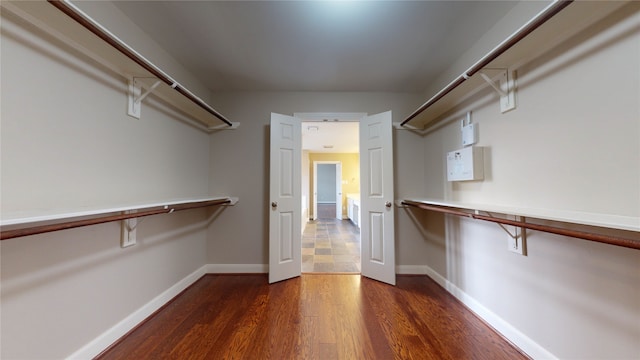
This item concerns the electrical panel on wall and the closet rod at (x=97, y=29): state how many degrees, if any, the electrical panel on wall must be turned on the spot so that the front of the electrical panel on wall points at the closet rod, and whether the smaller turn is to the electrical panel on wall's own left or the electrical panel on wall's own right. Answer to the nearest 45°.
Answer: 0° — it already faces it

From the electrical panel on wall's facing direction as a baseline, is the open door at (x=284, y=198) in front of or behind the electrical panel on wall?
in front

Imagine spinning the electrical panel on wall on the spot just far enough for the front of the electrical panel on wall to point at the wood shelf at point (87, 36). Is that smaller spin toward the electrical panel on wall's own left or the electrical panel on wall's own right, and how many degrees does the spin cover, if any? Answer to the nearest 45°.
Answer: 0° — it already faces it

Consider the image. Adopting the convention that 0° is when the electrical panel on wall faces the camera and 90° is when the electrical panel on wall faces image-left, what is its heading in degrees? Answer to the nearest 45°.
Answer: approximately 45°

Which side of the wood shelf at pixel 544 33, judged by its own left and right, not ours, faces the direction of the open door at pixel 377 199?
right

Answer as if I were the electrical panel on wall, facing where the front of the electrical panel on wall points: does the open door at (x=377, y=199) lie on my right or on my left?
on my right

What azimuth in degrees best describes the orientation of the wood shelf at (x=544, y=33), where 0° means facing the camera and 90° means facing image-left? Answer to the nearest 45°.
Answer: approximately 45°
